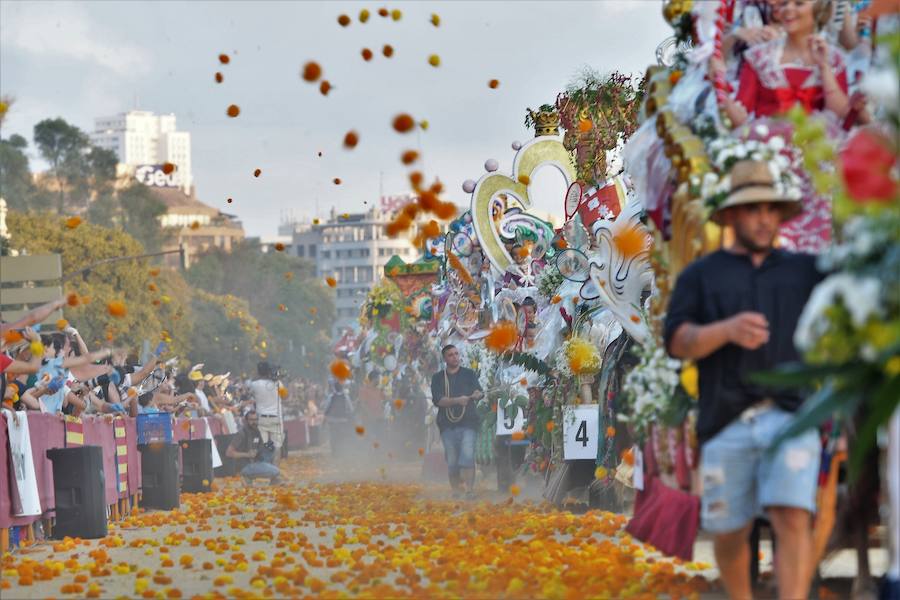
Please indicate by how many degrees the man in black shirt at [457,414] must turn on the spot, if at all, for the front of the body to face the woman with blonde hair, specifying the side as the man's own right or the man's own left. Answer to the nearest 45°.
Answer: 0° — they already face them

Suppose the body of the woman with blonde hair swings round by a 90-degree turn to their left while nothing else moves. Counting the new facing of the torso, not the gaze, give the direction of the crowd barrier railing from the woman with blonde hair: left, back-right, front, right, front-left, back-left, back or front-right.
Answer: back-left

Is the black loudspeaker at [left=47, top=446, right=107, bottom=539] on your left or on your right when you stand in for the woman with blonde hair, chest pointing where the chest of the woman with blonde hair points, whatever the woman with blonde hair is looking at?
on your right

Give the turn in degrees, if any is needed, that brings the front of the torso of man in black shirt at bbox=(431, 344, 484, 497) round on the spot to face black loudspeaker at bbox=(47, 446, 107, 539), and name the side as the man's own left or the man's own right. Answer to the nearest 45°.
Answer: approximately 45° to the man's own right

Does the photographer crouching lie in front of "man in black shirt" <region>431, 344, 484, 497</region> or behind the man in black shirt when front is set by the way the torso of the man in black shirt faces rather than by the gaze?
behind

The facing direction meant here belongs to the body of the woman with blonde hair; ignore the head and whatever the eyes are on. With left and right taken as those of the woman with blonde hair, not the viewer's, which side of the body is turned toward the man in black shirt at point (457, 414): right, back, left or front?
back

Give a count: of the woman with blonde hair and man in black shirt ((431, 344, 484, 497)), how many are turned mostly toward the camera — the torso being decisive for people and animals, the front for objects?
2

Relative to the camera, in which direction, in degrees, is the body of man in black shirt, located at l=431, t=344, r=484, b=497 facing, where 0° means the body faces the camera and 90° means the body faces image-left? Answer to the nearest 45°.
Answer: approximately 0°
